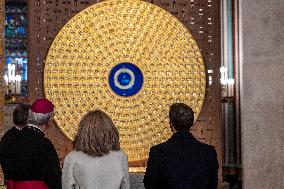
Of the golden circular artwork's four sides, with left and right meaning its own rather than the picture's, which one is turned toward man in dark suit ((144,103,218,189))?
front

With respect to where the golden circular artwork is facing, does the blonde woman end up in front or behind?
in front

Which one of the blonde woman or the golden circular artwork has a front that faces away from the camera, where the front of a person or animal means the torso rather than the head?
the blonde woman

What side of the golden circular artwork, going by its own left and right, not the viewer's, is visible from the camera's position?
front

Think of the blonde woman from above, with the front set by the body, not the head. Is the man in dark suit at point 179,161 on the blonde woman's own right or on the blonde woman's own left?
on the blonde woman's own right

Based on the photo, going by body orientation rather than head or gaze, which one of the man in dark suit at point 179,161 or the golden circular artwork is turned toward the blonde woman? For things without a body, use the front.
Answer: the golden circular artwork

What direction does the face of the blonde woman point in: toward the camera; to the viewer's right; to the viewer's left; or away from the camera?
away from the camera

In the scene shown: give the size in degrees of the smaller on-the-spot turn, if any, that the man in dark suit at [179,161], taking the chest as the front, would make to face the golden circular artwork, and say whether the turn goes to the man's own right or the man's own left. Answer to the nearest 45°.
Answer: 0° — they already face it

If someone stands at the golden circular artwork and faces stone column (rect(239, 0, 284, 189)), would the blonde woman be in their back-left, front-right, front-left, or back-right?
front-right

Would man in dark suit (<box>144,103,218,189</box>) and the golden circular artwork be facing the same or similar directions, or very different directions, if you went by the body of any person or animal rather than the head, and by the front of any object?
very different directions

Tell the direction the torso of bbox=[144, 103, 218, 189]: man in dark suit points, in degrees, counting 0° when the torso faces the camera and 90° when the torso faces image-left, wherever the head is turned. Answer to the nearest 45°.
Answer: approximately 180°

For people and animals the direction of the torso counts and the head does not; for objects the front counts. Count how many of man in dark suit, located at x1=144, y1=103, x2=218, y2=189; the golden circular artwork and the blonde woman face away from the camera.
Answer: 2

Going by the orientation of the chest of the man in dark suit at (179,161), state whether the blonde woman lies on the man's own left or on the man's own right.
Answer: on the man's own left

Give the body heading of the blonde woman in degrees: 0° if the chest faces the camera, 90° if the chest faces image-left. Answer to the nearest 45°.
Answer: approximately 180°

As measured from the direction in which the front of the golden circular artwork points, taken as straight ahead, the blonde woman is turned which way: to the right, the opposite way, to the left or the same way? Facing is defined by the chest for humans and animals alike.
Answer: the opposite way
